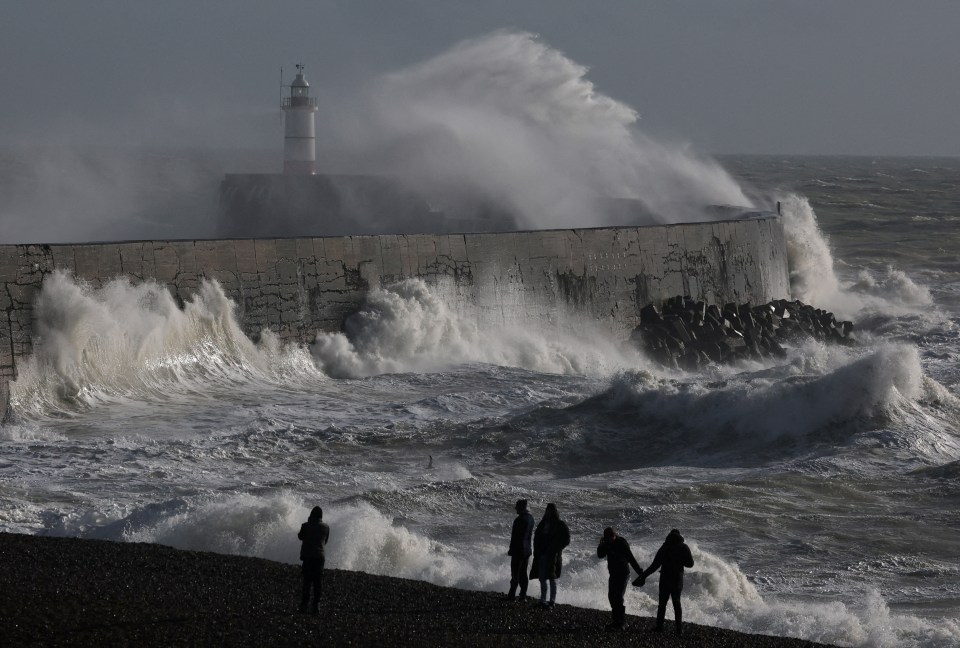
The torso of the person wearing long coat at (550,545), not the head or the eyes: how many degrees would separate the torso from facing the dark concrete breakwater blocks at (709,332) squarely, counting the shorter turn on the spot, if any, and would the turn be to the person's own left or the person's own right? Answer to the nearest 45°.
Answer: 0° — they already face it

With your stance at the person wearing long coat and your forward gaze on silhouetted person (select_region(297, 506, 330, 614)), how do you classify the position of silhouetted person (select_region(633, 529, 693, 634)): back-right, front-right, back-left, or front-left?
back-left

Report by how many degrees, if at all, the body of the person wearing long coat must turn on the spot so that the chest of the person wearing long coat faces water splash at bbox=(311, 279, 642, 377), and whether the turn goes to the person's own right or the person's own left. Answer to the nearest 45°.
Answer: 0° — they already face it

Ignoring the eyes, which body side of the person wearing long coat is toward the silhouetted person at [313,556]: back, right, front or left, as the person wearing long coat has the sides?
left

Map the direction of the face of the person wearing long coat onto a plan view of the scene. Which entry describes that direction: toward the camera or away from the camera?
away from the camera

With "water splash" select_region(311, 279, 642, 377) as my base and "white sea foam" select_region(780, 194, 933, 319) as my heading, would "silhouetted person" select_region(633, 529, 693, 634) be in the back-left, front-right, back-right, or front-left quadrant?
back-right

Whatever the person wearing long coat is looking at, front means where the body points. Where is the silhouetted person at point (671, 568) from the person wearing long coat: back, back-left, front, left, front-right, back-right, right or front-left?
right

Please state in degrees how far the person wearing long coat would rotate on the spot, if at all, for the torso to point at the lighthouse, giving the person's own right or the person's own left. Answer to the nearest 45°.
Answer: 0° — they already face it

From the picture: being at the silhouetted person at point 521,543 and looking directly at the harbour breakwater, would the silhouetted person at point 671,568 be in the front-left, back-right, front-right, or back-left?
back-right

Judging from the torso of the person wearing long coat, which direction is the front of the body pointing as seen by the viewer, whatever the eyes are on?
away from the camera
